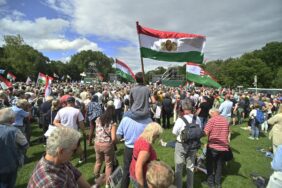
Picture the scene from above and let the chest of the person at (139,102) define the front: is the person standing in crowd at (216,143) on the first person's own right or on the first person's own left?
on the first person's own right

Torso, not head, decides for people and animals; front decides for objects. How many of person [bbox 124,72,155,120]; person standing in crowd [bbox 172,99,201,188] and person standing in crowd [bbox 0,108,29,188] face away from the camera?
3

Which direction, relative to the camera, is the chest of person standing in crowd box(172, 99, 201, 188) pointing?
away from the camera

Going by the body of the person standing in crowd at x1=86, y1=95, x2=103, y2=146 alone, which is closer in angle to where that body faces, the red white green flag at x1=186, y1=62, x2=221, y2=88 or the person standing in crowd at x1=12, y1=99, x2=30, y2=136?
the red white green flag

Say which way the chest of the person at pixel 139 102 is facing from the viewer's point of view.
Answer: away from the camera

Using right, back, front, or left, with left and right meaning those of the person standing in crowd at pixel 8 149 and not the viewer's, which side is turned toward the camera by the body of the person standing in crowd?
back

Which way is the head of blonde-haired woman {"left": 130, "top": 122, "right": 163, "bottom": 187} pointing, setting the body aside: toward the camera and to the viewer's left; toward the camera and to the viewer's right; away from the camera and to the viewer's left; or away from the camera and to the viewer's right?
away from the camera and to the viewer's right

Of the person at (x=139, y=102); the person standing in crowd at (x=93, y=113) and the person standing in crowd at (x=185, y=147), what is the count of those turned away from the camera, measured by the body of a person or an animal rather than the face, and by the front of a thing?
3

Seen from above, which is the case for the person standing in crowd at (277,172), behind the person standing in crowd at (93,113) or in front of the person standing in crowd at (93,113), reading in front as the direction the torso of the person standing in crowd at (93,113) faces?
behind

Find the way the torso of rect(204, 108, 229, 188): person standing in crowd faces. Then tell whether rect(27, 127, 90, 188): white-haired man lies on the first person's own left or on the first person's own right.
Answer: on the first person's own left

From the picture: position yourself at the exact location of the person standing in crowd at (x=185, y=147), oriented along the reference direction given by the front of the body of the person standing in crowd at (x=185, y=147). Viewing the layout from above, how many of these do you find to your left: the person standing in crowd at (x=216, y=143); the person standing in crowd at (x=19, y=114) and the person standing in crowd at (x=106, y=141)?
2

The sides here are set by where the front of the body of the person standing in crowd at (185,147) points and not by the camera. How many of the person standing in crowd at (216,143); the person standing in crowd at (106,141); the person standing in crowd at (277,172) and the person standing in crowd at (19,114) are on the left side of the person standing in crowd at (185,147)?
2

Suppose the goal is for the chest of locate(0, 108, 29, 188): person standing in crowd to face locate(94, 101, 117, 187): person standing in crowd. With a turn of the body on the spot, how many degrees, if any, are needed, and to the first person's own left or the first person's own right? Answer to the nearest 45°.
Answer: approximately 90° to the first person's own right

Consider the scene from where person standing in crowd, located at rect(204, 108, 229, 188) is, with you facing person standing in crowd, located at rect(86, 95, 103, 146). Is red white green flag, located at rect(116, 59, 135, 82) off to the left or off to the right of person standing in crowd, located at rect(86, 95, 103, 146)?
right

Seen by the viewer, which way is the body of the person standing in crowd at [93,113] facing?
away from the camera

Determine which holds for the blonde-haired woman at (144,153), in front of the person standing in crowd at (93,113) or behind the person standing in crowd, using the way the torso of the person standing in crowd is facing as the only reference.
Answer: behind

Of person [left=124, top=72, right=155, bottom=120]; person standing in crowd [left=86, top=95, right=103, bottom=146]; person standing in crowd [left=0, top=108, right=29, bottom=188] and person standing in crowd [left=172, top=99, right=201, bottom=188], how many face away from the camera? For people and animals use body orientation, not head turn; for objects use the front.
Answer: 4

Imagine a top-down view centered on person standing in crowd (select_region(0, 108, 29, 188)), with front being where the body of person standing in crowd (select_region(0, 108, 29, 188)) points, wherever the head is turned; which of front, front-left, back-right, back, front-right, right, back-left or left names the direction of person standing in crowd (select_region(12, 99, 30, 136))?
front

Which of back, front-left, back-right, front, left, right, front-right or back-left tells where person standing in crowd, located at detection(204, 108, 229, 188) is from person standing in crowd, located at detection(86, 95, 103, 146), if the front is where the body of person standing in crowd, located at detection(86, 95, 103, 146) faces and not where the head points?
back-right

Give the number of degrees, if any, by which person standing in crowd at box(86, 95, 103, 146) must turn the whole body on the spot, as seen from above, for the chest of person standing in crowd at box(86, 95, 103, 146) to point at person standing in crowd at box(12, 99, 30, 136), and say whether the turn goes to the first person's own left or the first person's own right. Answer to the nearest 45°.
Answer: approximately 135° to the first person's own left

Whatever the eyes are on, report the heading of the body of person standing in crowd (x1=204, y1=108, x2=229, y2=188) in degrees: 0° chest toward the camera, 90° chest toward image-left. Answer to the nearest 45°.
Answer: approximately 135°
